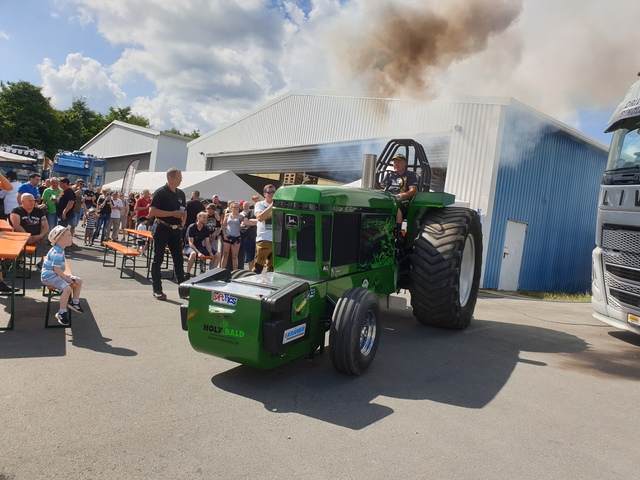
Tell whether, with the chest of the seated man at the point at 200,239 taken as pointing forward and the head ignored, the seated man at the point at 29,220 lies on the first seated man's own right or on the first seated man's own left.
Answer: on the first seated man's own right

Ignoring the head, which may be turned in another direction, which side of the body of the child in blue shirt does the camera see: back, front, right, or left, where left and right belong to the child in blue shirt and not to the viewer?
right

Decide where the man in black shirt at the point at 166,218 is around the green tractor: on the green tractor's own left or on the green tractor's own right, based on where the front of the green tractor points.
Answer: on the green tractor's own right

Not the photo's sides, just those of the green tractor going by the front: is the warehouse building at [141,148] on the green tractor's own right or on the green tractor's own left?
on the green tractor's own right

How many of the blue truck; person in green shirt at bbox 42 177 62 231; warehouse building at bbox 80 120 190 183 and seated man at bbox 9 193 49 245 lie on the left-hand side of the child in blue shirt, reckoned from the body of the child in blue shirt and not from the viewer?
4

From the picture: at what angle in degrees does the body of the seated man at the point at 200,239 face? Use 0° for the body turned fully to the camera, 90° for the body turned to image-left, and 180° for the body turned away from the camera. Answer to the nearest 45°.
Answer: approximately 0°

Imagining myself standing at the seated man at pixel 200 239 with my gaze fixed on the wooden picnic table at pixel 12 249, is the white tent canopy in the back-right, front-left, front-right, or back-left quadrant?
back-right

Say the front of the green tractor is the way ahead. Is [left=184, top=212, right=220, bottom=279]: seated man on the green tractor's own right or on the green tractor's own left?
on the green tractor's own right

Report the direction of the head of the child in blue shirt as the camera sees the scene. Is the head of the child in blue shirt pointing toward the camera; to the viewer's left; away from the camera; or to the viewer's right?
to the viewer's right

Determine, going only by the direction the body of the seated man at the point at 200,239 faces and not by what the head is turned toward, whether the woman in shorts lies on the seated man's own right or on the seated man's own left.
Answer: on the seated man's own left

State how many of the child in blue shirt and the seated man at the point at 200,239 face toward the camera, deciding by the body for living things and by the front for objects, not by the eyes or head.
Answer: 1

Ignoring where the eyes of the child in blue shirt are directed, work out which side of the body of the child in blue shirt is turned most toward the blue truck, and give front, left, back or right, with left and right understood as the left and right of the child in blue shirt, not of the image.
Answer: left
